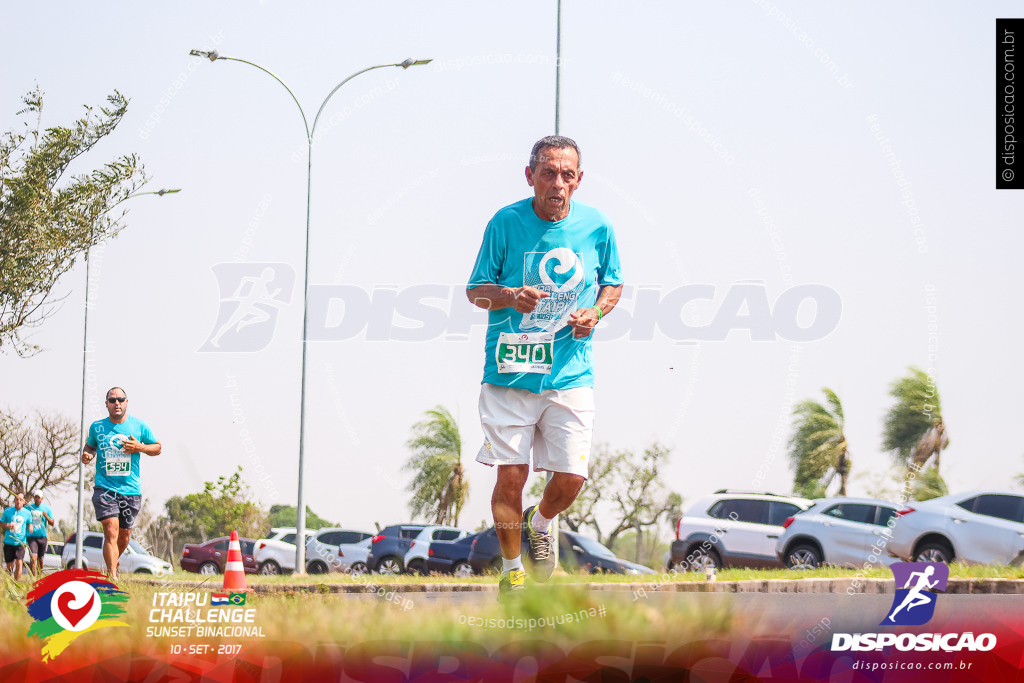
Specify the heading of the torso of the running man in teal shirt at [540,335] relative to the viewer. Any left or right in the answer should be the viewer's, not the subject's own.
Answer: facing the viewer

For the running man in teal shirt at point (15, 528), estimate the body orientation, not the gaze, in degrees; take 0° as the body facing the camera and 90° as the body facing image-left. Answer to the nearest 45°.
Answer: approximately 0°

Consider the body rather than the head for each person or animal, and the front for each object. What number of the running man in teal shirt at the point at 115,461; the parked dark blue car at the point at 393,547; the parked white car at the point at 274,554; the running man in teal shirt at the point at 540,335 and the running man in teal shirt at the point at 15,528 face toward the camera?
3

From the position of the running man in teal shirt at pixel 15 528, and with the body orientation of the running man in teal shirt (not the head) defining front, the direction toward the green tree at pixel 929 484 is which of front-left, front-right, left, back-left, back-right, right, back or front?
left
